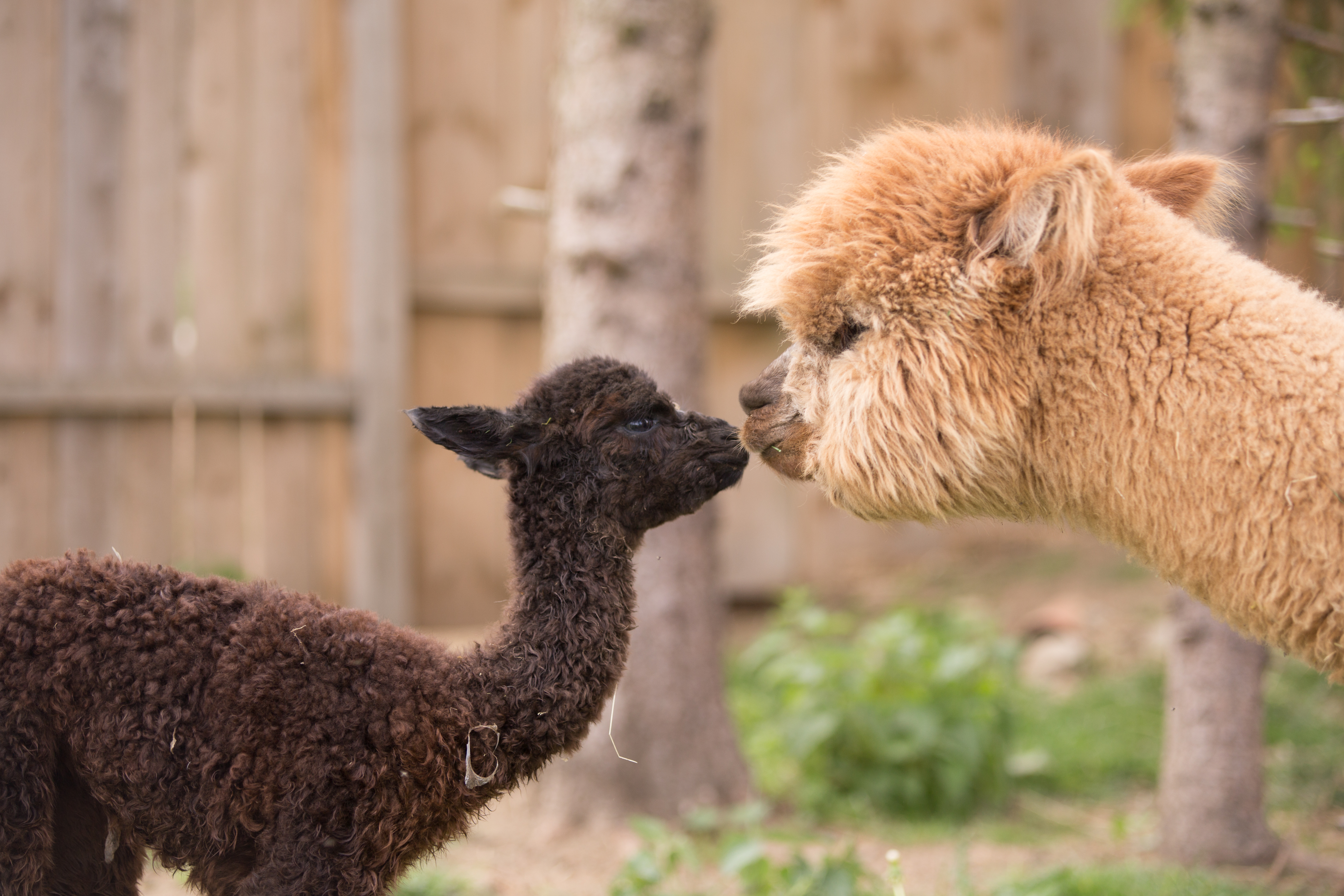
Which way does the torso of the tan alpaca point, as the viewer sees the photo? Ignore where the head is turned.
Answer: to the viewer's left

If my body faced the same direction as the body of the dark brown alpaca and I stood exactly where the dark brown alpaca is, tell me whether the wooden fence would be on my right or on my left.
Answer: on my left

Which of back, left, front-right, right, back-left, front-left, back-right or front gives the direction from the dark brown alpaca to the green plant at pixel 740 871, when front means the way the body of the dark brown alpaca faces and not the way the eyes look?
front-left

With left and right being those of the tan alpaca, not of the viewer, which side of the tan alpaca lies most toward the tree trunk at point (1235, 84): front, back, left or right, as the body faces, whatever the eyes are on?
right

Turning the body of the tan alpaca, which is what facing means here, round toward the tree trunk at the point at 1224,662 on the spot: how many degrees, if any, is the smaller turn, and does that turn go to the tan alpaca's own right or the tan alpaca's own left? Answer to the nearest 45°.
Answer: approximately 90° to the tan alpaca's own right

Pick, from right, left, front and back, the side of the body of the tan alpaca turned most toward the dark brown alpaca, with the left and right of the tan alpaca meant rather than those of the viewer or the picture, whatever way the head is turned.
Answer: front

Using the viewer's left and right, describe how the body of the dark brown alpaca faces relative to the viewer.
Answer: facing to the right of the viewer

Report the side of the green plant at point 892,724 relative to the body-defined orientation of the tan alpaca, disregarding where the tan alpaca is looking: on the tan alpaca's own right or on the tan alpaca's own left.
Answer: on the tan alpaca's own right

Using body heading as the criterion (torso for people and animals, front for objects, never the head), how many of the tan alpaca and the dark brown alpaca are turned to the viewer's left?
1

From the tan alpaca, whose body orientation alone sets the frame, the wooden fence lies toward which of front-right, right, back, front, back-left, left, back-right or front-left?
front-right

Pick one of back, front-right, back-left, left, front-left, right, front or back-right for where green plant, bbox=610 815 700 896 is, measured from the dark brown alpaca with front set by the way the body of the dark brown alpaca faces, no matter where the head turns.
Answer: front-left
